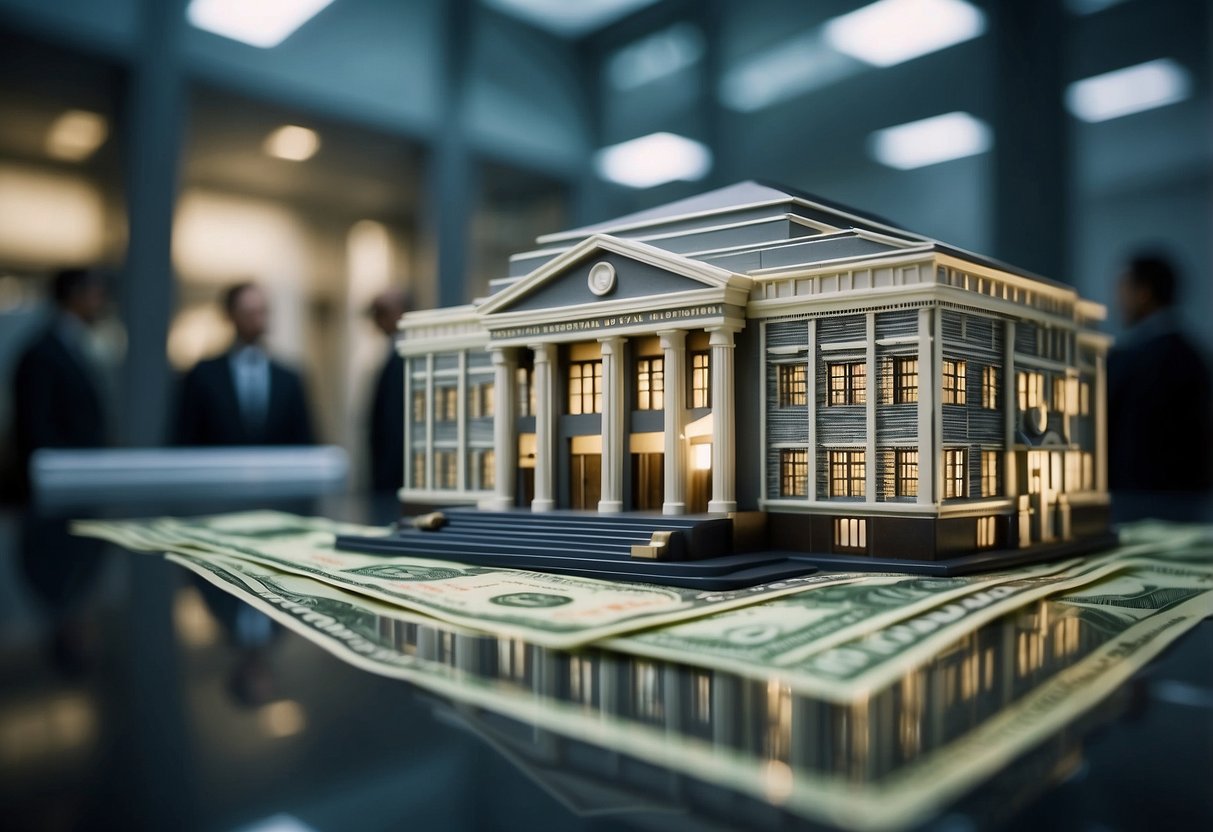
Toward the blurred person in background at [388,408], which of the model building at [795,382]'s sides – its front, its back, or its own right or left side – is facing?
right

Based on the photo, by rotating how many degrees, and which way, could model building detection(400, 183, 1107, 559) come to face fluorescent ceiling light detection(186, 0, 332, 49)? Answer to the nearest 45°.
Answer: approximately 90° to its right

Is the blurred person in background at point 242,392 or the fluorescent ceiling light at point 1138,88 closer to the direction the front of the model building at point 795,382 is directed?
the blurred person in background

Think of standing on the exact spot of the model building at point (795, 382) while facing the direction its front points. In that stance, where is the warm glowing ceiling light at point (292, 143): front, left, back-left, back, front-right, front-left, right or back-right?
right

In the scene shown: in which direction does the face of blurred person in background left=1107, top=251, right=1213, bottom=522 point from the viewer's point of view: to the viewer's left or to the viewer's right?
to the viewer's left

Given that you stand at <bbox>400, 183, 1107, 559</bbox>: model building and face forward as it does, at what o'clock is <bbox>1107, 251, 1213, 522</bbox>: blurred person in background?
The blurred person in background is roughly at 6 o'clock from the model building.

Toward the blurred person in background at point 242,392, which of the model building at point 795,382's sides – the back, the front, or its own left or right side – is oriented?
right

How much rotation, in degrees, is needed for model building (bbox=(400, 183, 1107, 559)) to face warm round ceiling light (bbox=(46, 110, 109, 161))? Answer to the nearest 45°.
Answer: approximately 90° to its right
